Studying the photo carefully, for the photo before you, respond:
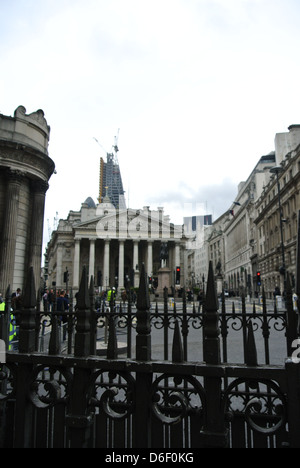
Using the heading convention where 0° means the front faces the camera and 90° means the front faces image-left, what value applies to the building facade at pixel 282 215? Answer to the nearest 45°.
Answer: approximately 90°

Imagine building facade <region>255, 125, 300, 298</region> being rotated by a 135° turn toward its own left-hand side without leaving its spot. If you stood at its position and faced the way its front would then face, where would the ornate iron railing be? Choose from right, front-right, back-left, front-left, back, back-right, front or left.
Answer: front-right

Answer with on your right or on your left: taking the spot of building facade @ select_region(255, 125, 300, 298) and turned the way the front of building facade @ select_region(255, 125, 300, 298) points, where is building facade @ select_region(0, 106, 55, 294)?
on your left

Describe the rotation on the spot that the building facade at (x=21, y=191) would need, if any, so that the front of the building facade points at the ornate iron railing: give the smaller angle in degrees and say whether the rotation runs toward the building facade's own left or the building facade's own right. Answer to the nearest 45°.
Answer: approximately 45° to the building facade's own right

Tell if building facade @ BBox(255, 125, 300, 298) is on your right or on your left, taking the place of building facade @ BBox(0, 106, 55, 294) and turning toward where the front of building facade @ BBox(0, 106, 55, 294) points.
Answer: on your left

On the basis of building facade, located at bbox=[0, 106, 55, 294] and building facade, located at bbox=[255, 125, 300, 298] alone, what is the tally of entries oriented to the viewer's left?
1

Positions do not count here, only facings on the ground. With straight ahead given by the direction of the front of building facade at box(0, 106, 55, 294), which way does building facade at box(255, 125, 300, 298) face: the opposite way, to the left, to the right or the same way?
the opposite way

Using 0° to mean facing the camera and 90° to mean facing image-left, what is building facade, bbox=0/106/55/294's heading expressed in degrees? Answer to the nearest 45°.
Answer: approximately 315°
